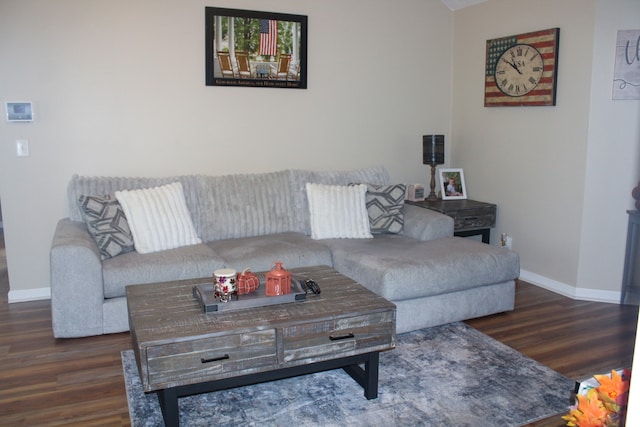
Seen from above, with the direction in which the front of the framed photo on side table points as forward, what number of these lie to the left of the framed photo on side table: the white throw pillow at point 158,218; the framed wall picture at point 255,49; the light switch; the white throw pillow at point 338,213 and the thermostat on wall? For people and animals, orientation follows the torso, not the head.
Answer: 0

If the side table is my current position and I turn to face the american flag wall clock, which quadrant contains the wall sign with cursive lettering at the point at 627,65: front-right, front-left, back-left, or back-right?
front-right

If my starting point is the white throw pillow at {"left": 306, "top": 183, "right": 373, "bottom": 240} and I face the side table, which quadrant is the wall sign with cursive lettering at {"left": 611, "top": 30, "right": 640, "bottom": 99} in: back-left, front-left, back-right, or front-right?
front-right

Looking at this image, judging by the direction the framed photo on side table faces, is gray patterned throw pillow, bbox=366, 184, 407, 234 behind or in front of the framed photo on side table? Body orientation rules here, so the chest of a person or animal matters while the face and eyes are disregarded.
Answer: in front

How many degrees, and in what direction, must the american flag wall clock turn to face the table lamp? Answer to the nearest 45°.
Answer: approximately 45° to its right

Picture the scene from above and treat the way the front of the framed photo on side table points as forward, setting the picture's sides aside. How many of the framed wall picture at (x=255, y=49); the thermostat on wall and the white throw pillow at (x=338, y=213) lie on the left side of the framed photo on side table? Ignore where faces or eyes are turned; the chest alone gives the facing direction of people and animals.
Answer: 0

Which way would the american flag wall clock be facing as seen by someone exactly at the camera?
facing the viewer and to the left of the viewer

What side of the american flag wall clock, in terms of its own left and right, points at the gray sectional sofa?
front

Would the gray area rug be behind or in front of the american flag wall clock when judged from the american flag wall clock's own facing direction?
in front

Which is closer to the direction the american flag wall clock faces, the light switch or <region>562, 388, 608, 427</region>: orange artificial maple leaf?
the light switch

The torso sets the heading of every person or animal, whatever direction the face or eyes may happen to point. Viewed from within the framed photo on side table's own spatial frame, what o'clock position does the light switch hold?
The light switch is roughly at 2 o'clock from the framed photo on side table.

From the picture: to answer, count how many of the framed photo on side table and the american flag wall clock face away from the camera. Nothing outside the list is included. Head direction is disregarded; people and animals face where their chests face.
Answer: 0

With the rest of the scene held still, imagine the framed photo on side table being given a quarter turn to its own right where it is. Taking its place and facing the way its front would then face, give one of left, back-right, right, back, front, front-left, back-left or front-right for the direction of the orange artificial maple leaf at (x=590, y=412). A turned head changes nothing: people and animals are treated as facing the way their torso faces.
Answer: left

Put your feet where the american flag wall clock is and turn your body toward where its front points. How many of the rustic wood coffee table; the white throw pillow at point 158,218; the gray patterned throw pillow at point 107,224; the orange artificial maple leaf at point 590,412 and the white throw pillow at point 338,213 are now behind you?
0

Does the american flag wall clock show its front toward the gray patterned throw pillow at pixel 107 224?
yes

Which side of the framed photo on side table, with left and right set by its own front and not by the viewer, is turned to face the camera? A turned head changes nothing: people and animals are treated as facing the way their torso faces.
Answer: front
